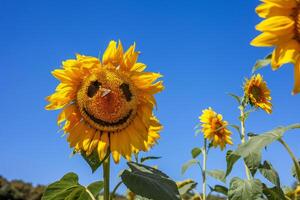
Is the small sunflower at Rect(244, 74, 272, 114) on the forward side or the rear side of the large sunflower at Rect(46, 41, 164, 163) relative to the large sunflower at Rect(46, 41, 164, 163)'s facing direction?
on the rear side

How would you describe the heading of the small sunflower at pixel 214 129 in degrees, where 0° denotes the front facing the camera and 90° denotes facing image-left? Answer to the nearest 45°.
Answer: approximately 315°

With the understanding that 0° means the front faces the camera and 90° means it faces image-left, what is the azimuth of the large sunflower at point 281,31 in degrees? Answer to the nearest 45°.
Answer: approximately 0°

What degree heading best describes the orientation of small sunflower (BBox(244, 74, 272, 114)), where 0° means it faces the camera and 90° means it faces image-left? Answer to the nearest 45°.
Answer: approximately 315°

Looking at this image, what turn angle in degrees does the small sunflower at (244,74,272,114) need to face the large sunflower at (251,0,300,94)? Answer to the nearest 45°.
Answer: approximately 45° to its right

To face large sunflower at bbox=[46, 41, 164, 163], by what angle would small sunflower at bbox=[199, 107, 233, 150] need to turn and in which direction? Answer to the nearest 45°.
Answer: approximately 45° to its right

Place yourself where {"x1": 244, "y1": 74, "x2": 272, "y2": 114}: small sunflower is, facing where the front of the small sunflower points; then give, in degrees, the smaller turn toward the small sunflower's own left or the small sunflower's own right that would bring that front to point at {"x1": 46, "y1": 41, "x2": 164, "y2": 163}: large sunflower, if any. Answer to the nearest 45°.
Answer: approximately 45° to the small sunflower's own right

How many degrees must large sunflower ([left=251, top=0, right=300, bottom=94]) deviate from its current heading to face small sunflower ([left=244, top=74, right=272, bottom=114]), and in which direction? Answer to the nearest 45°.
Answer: approximately 180°
